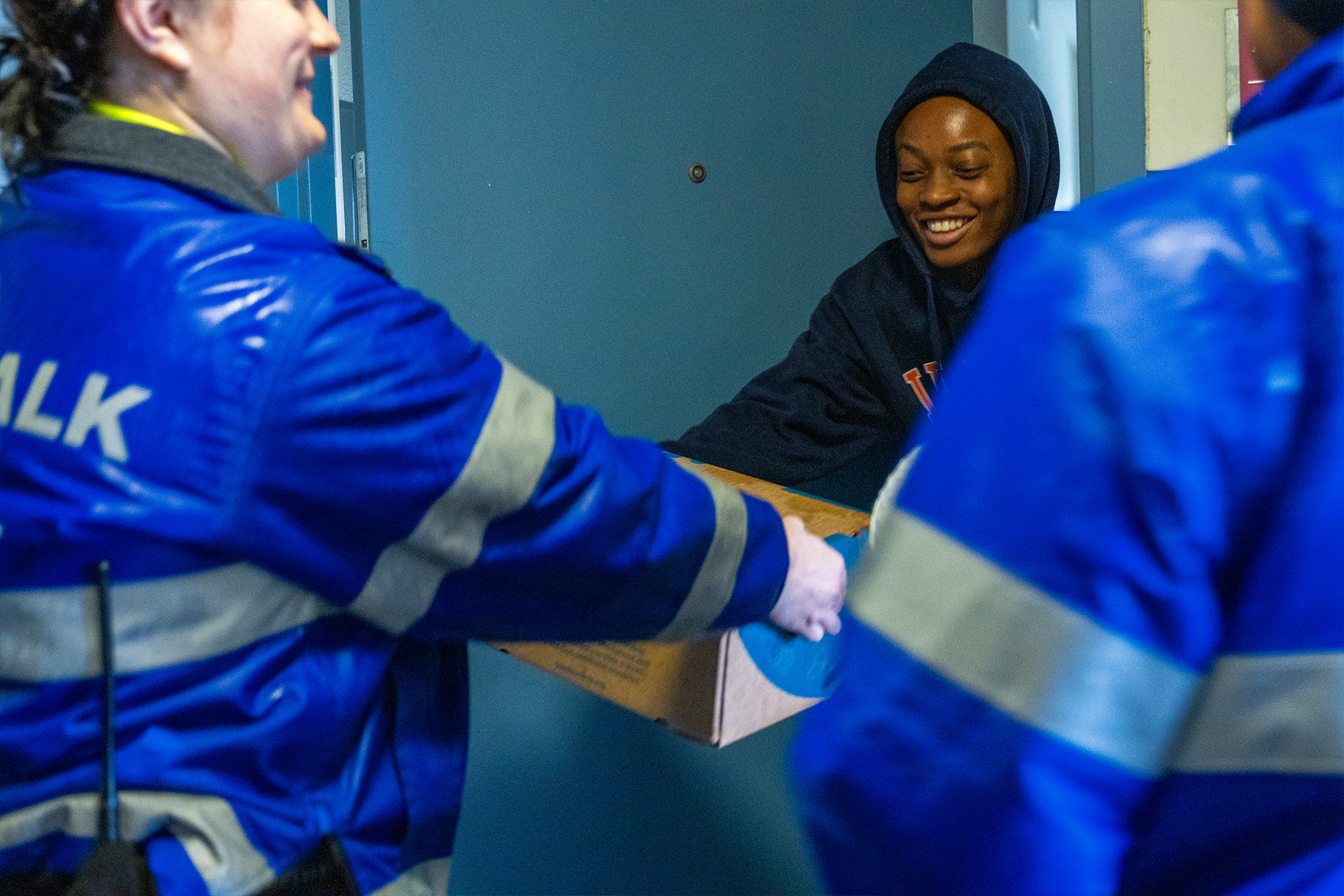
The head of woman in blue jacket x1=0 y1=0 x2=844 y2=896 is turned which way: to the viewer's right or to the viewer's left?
to the viewer's right

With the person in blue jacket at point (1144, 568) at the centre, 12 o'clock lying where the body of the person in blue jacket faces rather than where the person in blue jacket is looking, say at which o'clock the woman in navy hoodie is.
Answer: The woman in navy hoodie is roughly at 1 o'clock from the person in blue jacket.

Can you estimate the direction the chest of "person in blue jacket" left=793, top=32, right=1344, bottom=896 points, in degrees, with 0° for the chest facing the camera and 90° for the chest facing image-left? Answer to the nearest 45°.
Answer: approximately 135°

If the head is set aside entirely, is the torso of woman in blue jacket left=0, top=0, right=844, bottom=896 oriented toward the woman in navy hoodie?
yes

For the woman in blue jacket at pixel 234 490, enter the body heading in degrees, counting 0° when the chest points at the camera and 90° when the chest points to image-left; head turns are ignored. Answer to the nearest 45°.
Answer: approximately 225°
